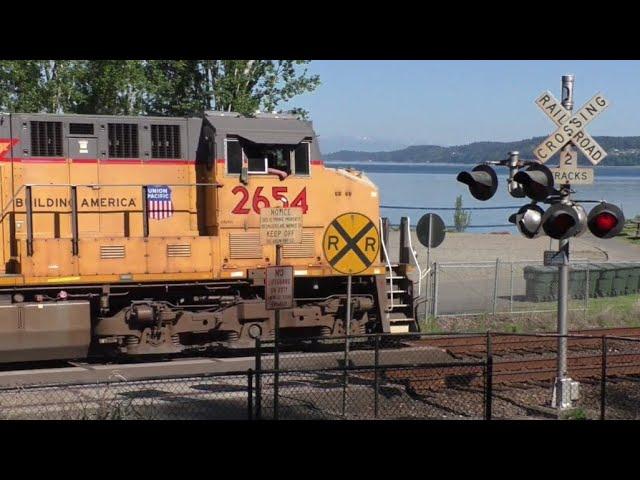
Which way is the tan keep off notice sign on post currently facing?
toward the camera

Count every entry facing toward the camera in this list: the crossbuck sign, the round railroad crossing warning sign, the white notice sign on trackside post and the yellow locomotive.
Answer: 3

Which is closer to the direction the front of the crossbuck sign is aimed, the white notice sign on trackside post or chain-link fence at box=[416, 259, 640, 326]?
the white notice sign on trackside post

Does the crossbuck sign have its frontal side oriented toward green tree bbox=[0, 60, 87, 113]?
no

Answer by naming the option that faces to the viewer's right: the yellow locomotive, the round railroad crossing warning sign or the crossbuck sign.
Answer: the yellow locomotive

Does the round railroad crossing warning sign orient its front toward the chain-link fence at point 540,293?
no

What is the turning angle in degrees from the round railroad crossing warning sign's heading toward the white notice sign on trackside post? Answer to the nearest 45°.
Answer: approximately 90° to its right

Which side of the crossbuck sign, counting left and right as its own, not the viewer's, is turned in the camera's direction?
front

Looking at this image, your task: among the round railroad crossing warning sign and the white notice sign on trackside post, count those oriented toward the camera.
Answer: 2

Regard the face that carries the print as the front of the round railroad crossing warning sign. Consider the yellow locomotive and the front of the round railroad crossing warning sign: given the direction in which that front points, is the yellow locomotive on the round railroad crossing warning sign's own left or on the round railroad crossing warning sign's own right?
on the round railroad crossing warning sign's own right

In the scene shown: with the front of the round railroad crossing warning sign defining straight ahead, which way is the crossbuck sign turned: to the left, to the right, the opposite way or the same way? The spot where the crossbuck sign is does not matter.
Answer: the same way

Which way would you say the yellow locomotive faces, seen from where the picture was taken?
facing to the right of the viewer
